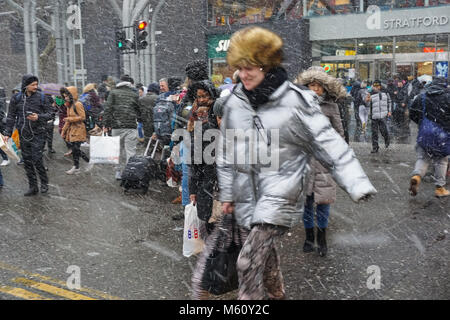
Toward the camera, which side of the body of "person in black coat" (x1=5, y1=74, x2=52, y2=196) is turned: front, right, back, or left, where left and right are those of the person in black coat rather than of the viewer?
front

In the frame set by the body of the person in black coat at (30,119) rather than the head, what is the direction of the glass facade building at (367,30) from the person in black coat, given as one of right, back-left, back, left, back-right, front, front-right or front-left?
back-left

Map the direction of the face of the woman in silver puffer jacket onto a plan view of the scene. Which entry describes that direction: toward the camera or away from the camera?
toward the camera

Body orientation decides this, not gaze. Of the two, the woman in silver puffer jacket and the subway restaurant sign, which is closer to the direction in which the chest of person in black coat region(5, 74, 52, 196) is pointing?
the woman in silver puffer jacket

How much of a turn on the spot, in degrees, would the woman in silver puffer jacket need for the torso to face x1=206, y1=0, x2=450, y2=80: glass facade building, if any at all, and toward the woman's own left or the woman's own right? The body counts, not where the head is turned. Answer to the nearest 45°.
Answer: approximately 135° to the woman's own right

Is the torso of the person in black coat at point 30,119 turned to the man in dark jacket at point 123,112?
no

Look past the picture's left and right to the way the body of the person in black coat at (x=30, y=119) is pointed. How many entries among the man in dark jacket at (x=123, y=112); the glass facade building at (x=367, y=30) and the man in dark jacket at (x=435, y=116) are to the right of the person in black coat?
0

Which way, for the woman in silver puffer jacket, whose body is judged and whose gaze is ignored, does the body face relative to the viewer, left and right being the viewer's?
facing the viewer and to the left of the viewer

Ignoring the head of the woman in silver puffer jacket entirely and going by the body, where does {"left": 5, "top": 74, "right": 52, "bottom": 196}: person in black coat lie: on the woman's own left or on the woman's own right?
on the woman's own right
